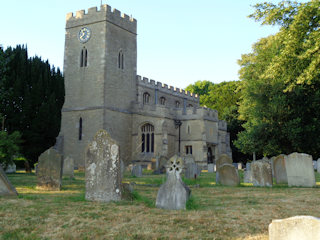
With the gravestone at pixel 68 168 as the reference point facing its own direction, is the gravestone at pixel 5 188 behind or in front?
in front

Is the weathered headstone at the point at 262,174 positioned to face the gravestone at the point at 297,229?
yes

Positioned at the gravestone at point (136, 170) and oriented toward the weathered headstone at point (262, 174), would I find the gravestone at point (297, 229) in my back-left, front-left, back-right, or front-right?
front-right

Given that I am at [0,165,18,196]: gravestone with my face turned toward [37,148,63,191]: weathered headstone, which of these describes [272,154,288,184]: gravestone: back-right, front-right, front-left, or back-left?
front-right

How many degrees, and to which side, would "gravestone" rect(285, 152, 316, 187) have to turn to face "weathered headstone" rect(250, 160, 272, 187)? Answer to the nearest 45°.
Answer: approximately 90° to its right

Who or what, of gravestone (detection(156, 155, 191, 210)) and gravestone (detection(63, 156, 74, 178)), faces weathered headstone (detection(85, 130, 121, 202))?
gravestone (detection(63, 156, 74, 178))

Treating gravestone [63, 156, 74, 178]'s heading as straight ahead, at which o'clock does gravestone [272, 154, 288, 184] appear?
gravestone [272, 154, 288, 184] is roughly at 10 o'clock from gravestone [63, 156, 74, 178].

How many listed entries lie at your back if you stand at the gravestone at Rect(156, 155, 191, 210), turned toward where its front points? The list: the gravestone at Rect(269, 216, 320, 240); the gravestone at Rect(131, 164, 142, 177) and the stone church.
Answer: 2

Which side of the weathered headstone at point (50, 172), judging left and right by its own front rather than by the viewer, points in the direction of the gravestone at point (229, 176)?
left

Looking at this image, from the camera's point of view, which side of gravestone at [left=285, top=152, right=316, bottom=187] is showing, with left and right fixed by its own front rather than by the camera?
front

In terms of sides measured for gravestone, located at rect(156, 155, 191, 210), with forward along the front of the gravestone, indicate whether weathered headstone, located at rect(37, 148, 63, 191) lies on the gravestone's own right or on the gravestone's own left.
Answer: on the gravestone's own right

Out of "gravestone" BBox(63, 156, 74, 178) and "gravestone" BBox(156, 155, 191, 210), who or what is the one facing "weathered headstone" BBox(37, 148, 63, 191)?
"gravestone" BBox(63, 156, 74, 178)

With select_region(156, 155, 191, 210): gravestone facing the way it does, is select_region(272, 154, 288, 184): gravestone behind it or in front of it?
behind

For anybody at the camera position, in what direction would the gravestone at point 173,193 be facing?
facing the viewer

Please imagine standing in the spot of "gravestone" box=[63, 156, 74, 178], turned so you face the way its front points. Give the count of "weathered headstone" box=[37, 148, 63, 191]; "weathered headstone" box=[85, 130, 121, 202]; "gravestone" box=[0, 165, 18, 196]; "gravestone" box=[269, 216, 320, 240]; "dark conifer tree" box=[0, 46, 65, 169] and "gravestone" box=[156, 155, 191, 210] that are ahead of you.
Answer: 5

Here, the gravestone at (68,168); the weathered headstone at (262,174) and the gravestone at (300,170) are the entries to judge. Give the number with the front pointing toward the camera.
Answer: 3
